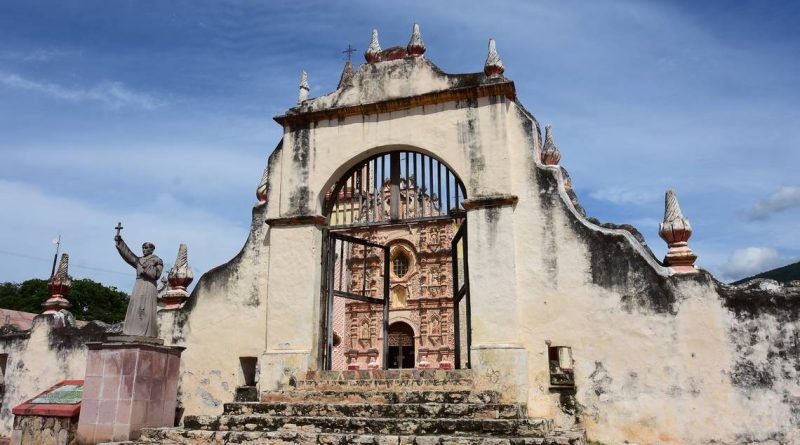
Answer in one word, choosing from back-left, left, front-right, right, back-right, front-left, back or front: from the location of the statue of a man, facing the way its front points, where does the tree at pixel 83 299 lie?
back-right

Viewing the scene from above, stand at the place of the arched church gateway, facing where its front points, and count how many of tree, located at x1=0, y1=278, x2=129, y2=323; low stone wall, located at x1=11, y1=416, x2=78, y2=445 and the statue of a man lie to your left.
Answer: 0

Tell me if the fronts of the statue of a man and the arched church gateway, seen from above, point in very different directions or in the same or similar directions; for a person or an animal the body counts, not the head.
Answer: same or similar directions

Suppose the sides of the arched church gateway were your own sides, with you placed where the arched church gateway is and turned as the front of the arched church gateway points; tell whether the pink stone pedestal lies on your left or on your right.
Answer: on your right

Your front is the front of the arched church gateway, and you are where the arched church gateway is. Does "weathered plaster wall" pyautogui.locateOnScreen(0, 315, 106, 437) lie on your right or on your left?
on your right

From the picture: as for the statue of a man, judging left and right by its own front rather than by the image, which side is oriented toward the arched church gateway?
left

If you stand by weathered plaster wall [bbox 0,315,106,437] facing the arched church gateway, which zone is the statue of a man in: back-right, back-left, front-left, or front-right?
front-right

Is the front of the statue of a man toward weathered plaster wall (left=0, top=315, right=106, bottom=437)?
no

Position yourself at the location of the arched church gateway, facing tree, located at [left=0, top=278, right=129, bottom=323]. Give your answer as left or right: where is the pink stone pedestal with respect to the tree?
left

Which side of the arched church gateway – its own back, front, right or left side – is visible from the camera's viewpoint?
front

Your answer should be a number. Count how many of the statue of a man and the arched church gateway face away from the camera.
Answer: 0

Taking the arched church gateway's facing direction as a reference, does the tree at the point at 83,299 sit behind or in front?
behind
